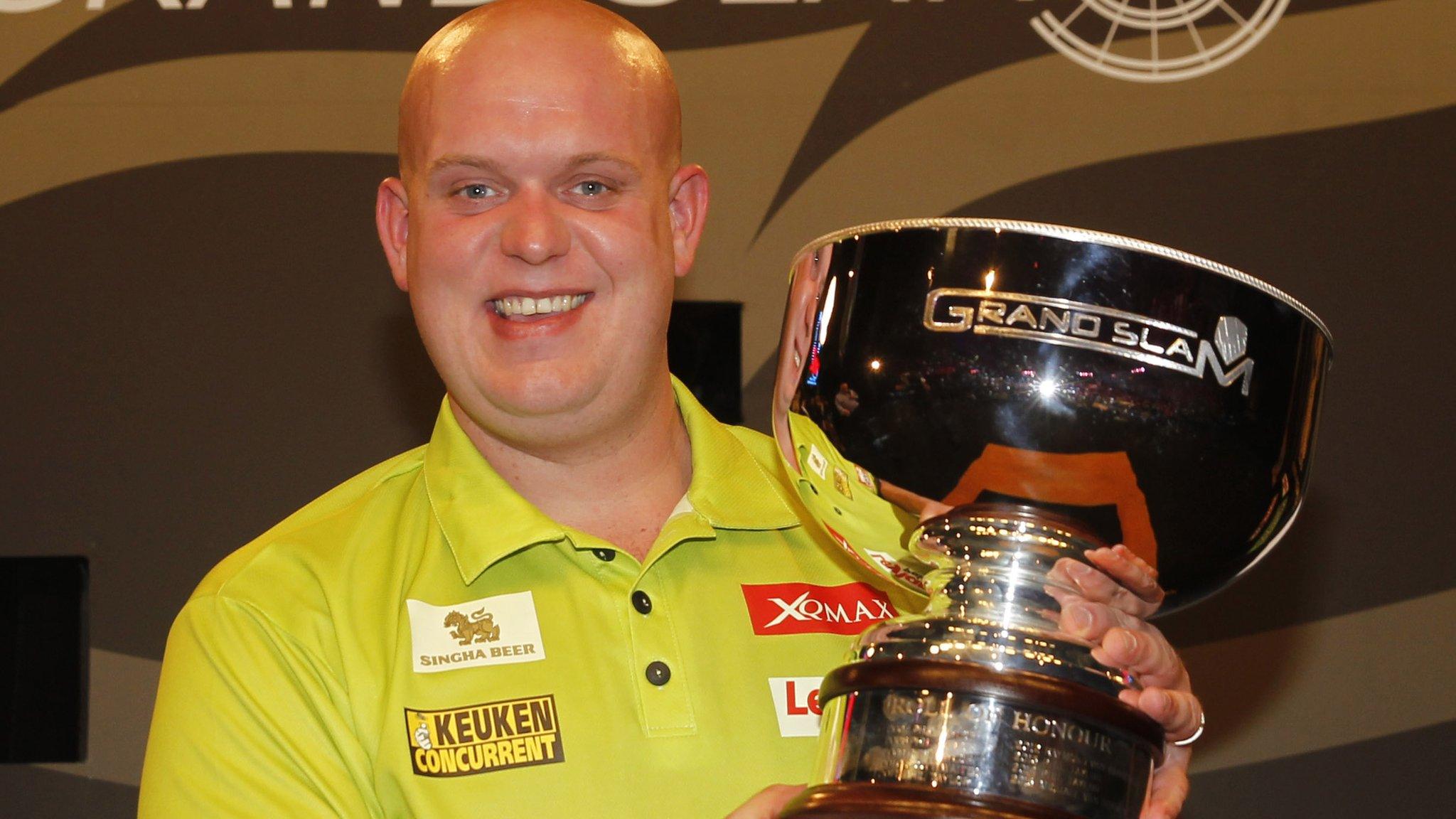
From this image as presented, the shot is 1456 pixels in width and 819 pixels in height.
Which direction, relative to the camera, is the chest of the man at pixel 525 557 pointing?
toward the camera
